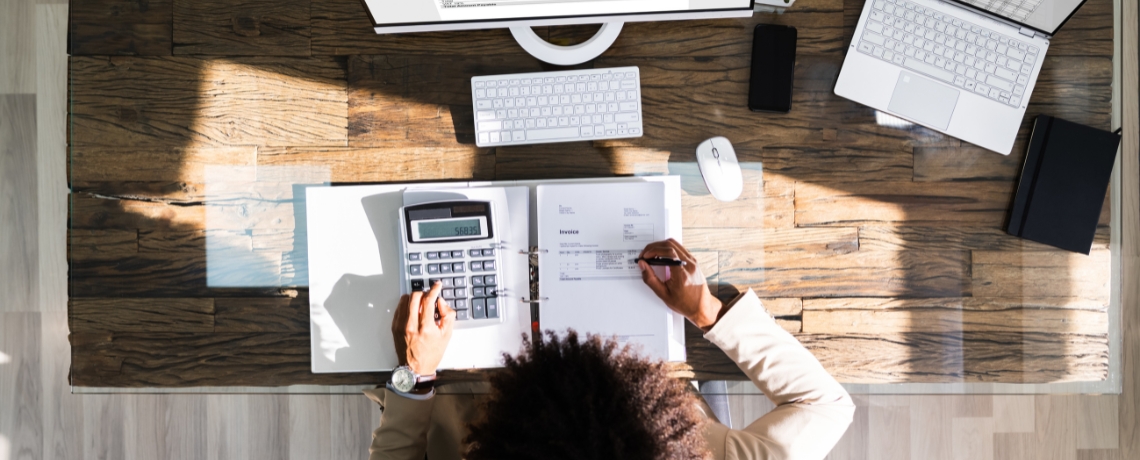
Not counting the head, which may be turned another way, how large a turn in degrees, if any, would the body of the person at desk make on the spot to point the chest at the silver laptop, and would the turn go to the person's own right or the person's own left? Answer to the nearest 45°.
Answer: approximately 90° to the person's own right

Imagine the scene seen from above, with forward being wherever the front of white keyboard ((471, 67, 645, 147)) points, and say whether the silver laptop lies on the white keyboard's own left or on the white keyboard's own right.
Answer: on the white keyboard's own left

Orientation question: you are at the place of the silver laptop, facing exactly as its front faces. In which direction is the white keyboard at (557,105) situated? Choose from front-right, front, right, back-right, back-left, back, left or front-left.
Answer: front-right

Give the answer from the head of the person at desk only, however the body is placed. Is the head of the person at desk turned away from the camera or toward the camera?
away from the camera

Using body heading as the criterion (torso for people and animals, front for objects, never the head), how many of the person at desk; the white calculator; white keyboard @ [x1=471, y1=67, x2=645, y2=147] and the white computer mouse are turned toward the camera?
2

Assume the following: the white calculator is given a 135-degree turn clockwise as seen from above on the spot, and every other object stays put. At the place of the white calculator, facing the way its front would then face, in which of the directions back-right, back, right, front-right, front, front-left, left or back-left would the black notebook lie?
back-right

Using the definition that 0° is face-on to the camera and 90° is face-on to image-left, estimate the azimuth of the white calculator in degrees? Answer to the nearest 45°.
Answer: approximately 0°

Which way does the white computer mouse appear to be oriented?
away from the camera

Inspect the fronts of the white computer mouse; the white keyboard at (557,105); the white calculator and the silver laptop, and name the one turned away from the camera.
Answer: the white computer mouse
